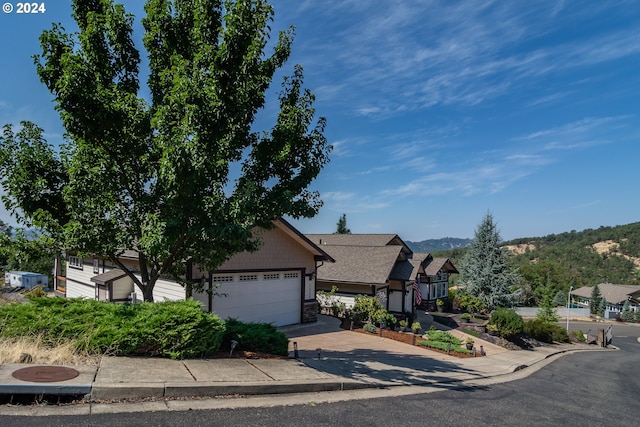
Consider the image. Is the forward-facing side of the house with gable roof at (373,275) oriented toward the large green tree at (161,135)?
no

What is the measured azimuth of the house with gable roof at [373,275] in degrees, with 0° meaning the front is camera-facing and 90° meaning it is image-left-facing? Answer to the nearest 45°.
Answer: approximately 315°

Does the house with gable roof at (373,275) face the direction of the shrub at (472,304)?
no

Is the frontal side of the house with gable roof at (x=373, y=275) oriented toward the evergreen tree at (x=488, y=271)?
no

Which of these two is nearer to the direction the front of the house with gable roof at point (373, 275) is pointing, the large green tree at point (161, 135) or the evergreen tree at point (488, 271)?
the large green tree

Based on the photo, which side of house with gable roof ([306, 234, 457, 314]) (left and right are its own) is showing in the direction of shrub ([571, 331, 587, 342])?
left

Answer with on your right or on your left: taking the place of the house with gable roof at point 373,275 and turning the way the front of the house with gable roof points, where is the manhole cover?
on your right

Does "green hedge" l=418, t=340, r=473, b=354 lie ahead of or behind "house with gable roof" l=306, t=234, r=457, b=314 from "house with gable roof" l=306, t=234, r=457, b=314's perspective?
ahead

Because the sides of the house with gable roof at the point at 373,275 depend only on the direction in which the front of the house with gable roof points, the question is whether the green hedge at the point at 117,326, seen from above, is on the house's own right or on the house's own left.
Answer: on the house's own right

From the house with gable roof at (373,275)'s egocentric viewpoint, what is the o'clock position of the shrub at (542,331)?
The shrub is roughly at 10 o'clock from the house with gable roof.

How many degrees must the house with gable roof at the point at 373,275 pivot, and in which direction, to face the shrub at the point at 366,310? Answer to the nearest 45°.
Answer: approximately 45° to its right
